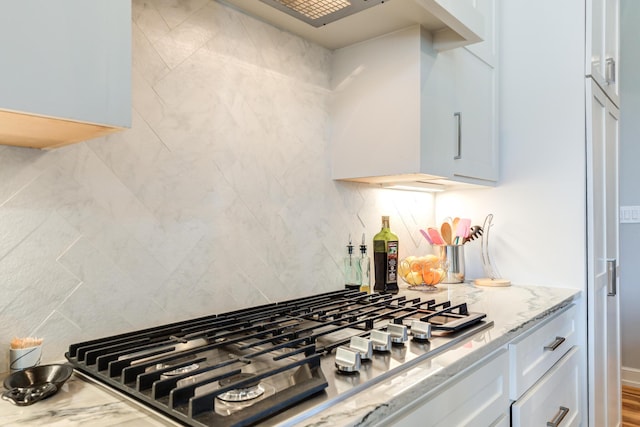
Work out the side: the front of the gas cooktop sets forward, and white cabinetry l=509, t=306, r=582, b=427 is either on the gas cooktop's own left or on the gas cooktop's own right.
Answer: on the gas cooktop's own left

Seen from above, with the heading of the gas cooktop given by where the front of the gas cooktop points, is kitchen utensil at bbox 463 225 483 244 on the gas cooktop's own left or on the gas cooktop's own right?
on the gas cooktop's own left

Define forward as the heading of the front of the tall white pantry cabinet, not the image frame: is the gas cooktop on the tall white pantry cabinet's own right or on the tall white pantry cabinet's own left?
on the tall white pantry cabinet's own right
